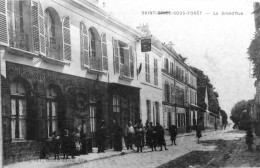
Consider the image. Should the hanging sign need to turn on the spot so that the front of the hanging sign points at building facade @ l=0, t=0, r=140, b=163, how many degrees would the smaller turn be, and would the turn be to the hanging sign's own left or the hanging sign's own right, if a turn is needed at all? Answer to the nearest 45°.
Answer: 0° — it already faces it

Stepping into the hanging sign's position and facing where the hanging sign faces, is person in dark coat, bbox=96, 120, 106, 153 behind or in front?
in front

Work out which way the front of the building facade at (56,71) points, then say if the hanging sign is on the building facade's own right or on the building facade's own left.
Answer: on the building facade's own left

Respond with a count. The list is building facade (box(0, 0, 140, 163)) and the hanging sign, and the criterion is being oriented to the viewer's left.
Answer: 0

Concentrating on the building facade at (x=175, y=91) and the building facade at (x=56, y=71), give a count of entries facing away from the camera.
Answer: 0

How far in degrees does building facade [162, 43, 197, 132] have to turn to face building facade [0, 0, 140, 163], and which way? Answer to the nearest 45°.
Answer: approximately 45° to its right

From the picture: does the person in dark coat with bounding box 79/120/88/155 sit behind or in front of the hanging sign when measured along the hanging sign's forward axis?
in front

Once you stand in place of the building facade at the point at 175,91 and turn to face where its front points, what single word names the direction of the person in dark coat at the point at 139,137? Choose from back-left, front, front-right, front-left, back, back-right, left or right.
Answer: front-right

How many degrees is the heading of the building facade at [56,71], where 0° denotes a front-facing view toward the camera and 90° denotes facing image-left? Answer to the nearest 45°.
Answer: approximately 315°
